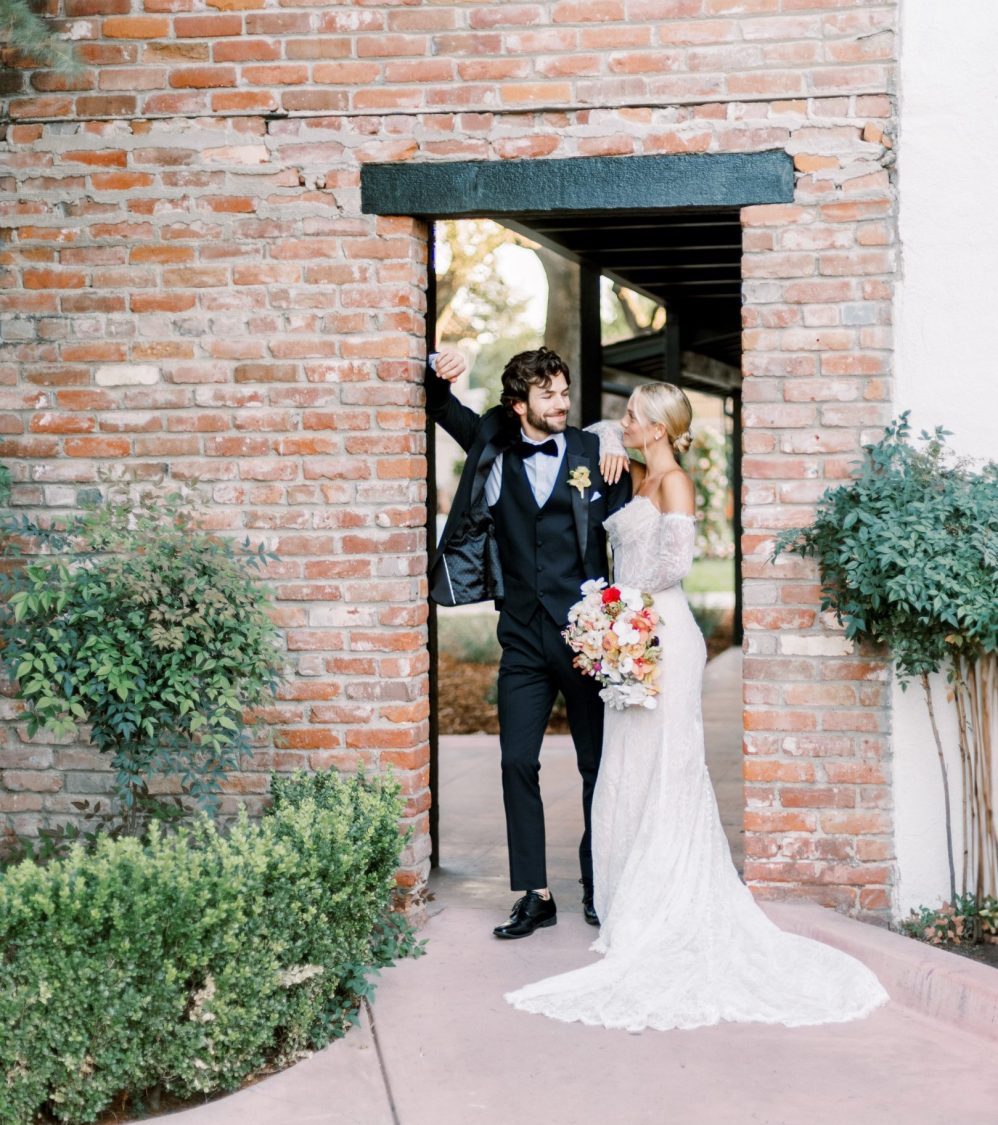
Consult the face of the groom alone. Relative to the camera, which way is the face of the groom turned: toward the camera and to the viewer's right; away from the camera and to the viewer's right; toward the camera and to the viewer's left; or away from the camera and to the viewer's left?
toward the camera and to the viewer's right

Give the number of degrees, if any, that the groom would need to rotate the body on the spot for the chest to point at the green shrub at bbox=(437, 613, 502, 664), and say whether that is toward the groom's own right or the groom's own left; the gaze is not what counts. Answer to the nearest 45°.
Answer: approximately 180°

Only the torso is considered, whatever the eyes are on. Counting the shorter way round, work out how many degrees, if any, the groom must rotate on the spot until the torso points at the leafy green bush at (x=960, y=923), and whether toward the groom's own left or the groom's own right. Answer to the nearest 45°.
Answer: approximately 90° to the groom's own left

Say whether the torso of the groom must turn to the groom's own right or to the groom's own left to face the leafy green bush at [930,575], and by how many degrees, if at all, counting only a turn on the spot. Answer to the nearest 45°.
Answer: approximately 90° to the groom's own left

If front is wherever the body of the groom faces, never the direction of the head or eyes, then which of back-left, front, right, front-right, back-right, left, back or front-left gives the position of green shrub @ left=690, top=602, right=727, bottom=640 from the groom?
back

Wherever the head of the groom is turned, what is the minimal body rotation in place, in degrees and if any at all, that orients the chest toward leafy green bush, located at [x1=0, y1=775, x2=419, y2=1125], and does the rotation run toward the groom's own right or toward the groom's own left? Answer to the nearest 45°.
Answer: approximately 45° to the groom's own right

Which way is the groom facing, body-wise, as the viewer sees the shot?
toward the camera

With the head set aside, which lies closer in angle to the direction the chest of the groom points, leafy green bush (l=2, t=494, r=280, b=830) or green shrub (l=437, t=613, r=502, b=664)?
the leafy green bush

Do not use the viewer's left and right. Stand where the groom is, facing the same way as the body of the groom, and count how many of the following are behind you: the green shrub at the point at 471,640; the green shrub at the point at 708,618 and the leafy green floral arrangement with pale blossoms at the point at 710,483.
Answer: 3

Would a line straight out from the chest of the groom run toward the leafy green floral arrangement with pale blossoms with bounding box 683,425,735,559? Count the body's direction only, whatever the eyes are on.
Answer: no

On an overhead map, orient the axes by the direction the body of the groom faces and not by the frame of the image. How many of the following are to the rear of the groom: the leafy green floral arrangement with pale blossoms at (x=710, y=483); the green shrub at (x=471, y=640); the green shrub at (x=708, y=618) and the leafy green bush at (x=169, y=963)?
3
